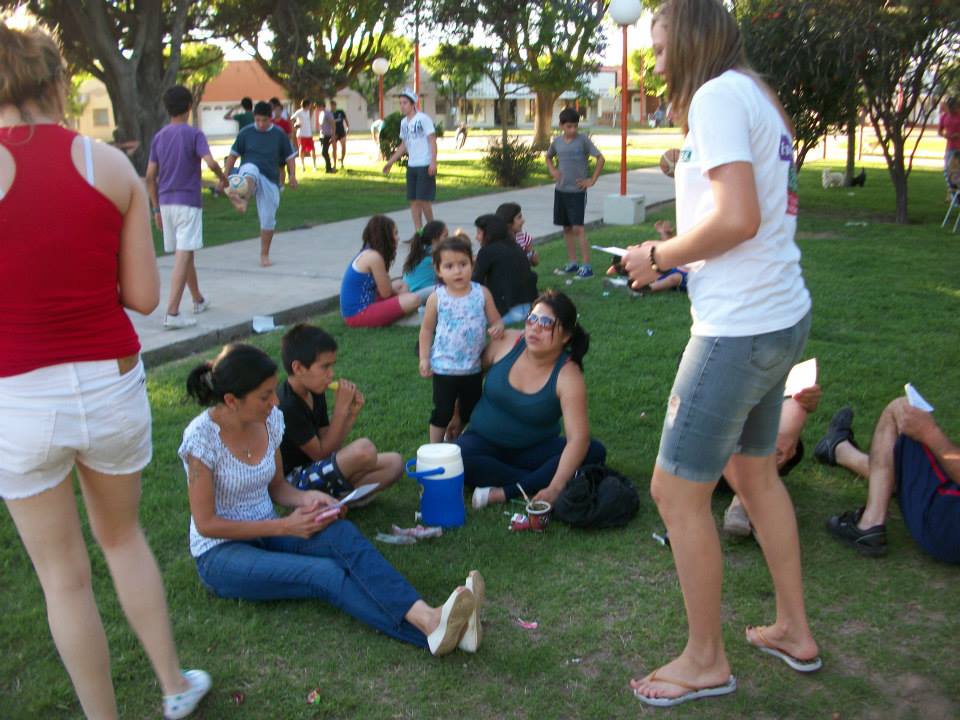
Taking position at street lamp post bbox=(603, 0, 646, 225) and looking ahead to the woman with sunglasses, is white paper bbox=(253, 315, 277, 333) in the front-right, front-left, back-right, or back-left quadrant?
front-right

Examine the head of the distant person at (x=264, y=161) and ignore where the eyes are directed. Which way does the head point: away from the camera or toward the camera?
toward the camera

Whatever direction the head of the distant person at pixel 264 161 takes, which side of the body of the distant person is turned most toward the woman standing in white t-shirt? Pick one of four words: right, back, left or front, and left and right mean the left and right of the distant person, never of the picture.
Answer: front

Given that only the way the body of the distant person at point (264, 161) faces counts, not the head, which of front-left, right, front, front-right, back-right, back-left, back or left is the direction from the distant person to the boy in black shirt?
front

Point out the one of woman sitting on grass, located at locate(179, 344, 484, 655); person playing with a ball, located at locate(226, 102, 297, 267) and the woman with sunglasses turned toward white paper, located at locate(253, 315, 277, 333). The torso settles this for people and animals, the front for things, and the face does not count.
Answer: the person playing with a ball

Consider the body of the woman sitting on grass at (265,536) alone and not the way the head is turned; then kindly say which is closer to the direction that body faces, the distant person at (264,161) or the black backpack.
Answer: the black backpack

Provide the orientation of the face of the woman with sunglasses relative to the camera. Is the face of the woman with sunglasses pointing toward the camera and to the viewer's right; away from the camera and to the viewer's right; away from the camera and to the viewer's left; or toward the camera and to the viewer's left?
toward the camera and to the viewer's left

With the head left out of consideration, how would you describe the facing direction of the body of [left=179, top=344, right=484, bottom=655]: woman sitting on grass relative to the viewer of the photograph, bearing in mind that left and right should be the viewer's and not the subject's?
facing the viewer and to the right of the viewer

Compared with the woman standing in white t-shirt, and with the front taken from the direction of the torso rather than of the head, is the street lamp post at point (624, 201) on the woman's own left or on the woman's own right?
on the woman's own right

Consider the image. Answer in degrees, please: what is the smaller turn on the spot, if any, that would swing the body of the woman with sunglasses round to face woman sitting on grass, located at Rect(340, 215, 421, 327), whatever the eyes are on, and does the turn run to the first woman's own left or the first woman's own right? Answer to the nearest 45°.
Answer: approximately 135° to the first woman's own right

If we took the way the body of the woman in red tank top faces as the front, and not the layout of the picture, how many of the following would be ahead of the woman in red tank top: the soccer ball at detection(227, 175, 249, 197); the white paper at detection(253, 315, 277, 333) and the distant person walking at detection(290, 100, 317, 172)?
3

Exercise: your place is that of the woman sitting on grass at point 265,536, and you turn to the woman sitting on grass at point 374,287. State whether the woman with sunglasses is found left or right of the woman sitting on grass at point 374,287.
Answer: right

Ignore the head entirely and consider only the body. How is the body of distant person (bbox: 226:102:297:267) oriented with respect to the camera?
toward the camera

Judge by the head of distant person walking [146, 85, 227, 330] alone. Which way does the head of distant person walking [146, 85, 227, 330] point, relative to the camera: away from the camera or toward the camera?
away from the camera

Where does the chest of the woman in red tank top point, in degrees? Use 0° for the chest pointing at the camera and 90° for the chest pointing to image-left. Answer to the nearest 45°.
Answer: approximately 180°

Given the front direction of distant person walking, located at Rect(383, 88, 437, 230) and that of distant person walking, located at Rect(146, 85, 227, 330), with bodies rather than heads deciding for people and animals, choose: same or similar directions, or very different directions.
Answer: very different directions

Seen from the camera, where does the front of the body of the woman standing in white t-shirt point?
to the viewer's left

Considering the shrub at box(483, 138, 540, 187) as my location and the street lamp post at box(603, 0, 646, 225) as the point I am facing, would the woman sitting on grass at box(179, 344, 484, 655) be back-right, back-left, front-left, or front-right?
front-right
